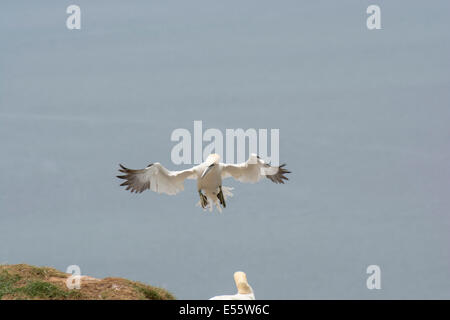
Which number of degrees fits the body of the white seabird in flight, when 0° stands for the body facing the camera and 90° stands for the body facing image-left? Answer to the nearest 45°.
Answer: approximately 0°
